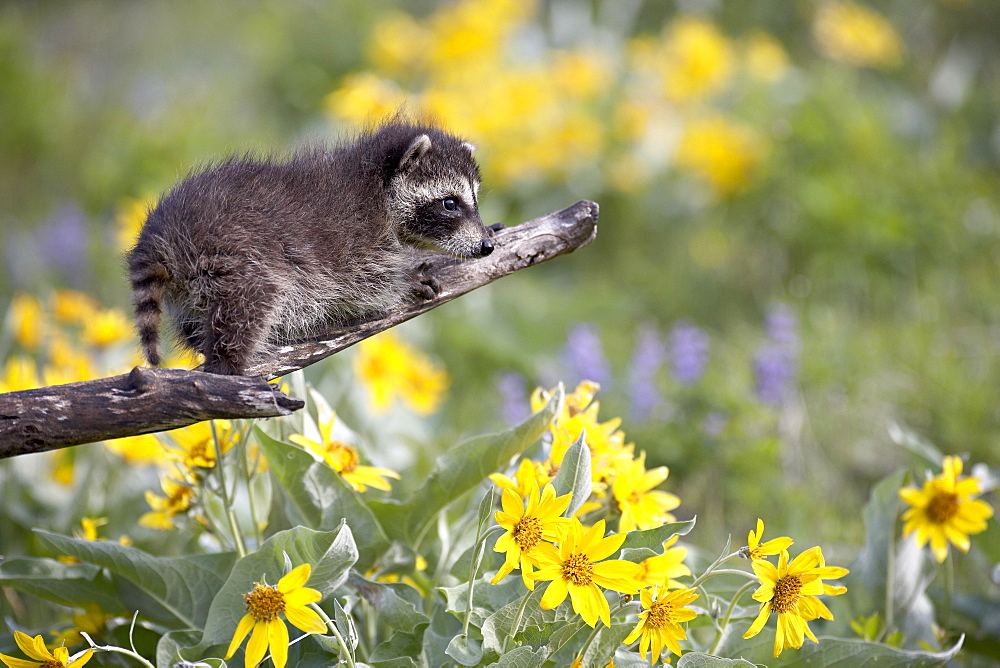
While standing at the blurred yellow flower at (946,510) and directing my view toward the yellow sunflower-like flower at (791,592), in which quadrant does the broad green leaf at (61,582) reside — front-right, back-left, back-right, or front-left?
front-right

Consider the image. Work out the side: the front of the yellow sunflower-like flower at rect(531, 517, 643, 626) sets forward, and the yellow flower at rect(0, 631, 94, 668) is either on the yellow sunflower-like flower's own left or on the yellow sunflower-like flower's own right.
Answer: on the yellow sunflower-like flower's own right

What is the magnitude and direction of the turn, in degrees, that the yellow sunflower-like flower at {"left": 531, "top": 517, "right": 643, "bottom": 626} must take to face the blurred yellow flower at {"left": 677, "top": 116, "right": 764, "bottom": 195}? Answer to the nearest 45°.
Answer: approximately 180°

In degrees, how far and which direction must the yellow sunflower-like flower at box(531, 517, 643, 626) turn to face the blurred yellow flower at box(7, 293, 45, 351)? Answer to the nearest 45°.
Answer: approximately 135° to its right

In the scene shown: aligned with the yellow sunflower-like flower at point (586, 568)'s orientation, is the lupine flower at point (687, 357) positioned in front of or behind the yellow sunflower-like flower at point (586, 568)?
behind

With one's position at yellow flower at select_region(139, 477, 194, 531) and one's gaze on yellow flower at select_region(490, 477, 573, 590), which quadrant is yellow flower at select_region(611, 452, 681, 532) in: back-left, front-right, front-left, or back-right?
front-left

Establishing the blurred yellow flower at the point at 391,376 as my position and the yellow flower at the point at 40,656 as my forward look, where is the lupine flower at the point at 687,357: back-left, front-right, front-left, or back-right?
back-left

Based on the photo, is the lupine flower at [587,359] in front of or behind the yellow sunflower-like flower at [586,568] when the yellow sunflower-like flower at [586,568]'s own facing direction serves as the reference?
behind

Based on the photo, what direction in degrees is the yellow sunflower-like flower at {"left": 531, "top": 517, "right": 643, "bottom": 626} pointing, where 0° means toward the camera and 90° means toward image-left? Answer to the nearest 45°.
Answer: approximately 0°

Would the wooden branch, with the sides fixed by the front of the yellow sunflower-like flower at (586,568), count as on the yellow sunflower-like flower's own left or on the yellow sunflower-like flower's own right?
on the yellow sunflower-like flower's own right

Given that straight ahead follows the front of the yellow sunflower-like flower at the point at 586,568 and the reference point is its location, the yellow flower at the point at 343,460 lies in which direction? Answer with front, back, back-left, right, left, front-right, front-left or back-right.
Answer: back-right
